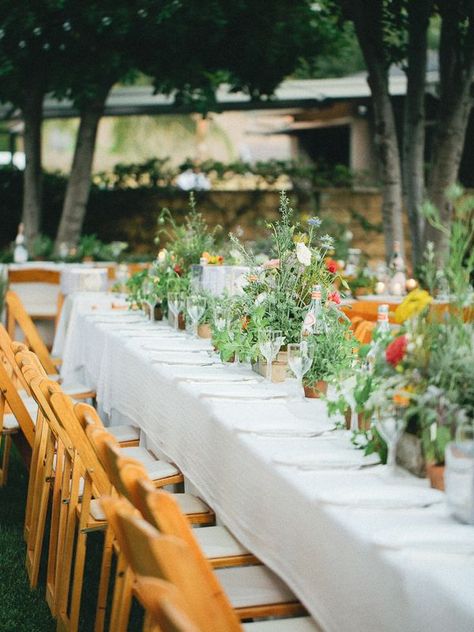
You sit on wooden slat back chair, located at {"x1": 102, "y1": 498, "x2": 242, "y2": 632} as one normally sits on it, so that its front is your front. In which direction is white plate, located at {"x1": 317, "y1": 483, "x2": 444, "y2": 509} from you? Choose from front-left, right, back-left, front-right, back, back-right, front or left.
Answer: front

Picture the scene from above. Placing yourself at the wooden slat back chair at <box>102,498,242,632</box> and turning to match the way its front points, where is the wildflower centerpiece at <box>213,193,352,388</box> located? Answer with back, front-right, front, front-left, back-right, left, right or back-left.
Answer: front-left

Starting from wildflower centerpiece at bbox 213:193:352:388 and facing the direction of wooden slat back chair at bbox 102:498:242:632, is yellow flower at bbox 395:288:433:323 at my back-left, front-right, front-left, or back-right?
front-left

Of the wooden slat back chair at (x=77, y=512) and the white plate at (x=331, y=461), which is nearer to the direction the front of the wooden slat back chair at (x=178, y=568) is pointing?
the white plate

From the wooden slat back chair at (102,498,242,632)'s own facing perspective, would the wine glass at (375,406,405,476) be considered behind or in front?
in front

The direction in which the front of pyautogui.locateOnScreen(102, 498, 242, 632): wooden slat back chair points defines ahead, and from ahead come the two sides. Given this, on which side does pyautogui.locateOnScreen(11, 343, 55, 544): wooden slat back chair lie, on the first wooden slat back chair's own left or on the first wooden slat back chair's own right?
on the first wooden slat back chair's own left

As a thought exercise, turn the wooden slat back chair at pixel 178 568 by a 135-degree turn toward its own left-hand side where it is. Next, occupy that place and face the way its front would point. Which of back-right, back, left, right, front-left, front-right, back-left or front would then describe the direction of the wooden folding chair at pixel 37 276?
right

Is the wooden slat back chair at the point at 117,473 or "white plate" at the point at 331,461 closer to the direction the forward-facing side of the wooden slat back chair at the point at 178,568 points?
the white plate

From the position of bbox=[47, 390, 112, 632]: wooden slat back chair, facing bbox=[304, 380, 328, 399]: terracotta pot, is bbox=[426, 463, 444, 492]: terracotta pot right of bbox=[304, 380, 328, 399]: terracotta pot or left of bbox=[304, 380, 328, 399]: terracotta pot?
right

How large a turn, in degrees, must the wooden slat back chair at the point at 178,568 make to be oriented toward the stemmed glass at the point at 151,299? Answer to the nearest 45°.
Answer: approximately 45° to its left

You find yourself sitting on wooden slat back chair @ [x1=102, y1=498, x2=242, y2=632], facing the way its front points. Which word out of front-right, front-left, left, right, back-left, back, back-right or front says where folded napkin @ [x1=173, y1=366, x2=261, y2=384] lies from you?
front-left

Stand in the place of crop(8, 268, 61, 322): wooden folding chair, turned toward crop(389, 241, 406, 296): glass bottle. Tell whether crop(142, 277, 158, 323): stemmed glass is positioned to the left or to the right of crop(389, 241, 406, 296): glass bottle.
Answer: right

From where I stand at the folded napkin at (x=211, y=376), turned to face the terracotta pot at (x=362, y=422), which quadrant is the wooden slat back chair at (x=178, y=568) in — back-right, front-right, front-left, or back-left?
front-right

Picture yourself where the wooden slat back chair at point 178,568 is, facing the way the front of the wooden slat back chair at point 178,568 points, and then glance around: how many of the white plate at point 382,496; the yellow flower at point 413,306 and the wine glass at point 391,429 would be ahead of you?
3

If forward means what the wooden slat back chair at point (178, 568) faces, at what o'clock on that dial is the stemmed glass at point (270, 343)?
The stemmed glass is roughly at 11 o'clock from the wooden slat back chair.

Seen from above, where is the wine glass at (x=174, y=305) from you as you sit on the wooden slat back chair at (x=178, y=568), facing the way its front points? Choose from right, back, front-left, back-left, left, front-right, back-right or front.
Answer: front-left

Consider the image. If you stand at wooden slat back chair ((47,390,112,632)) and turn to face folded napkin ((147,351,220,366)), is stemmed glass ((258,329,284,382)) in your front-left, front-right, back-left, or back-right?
front-right

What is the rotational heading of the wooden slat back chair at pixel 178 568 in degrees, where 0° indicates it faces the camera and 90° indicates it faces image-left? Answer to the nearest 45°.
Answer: approximately 225°
